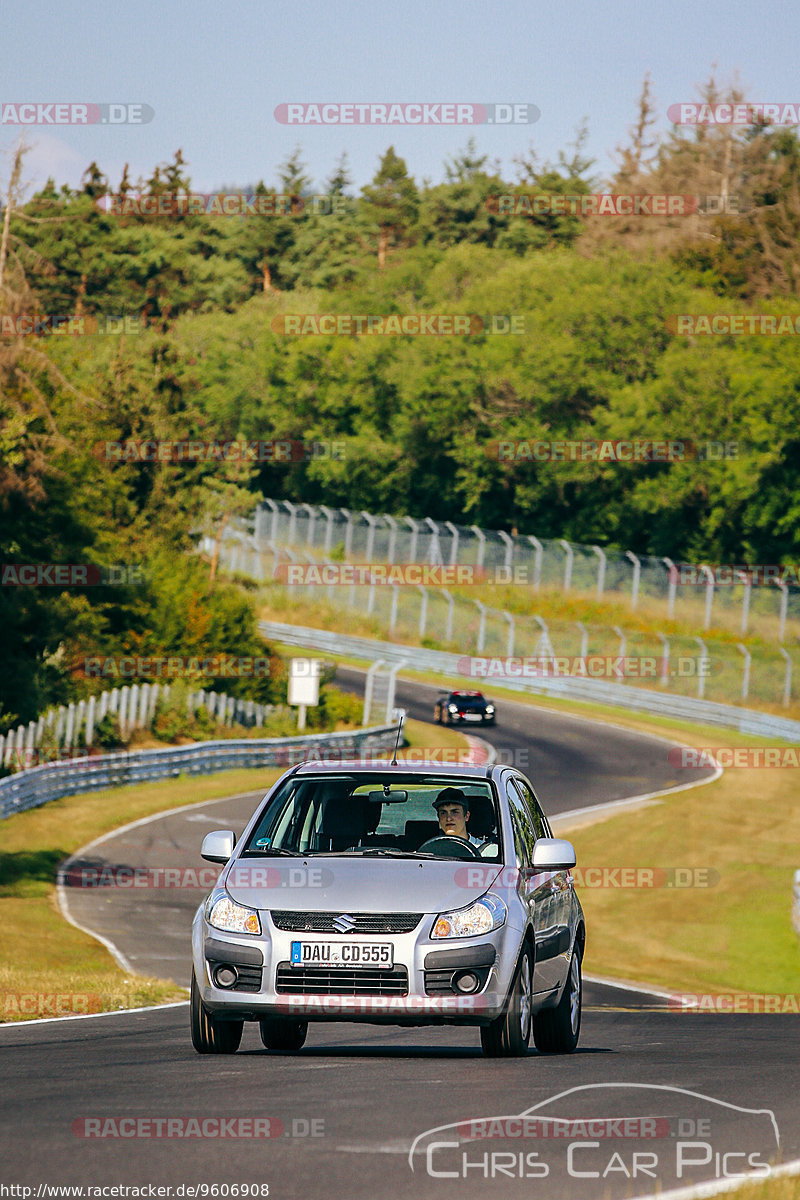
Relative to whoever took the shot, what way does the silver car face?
facing the viewer

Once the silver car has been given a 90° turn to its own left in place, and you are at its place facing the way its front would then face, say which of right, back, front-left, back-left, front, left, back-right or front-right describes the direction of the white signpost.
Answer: left

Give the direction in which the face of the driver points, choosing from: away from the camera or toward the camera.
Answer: toward the camera

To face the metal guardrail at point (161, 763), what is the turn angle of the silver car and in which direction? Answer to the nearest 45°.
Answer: approximately 180°
